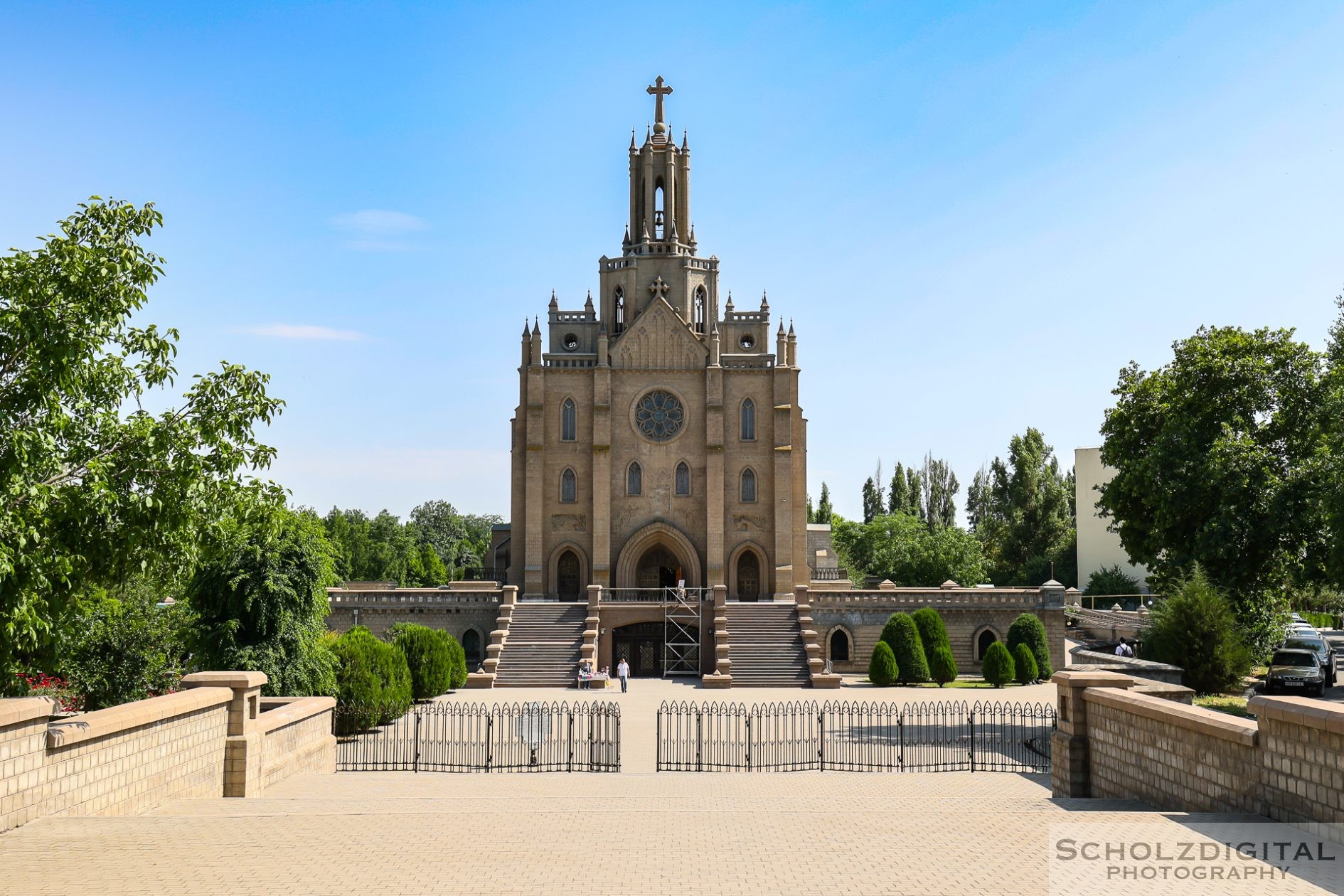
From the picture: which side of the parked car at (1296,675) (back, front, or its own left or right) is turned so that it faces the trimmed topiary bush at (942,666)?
right

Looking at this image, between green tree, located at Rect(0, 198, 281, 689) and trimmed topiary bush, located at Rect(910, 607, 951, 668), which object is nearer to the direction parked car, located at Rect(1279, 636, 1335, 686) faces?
the green tree

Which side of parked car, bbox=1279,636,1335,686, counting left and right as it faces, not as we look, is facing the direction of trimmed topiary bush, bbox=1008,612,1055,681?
right

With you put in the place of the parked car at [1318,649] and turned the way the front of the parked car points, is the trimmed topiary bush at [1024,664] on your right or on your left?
on your right

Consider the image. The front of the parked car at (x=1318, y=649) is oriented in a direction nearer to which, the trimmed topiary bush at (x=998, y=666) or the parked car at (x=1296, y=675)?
the parked car

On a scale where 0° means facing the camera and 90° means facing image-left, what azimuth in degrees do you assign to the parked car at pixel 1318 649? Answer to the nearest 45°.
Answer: approximately 0°

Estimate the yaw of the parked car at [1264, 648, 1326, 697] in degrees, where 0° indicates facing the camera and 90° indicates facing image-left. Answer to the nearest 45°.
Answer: approximately 0°

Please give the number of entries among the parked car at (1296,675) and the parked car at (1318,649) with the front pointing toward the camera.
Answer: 2

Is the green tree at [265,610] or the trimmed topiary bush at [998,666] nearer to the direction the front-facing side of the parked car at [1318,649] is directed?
the green tree

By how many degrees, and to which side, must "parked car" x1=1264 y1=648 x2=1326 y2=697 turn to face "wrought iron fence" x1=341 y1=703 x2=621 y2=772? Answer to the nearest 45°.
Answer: approximately 45° to its right
